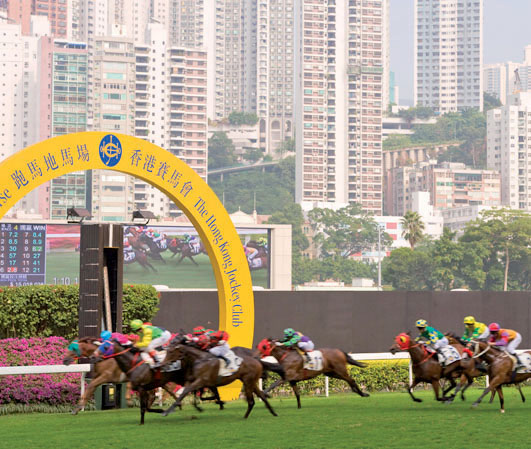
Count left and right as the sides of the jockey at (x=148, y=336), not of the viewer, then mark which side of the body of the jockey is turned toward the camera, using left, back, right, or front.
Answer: left

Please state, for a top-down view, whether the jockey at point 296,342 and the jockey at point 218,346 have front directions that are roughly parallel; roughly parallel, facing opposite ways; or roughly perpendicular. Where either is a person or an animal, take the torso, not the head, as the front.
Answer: roughly parallel

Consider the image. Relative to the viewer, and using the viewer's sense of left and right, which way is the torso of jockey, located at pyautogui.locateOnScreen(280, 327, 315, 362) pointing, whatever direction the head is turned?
facing to the left of the viewer

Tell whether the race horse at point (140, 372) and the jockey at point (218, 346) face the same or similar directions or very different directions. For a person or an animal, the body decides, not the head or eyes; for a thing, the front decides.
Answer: same or similar directions

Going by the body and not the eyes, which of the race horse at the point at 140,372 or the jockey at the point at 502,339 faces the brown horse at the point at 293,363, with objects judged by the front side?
the jockey

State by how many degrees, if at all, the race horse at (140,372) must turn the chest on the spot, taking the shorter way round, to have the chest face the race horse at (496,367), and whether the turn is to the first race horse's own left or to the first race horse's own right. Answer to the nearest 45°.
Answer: approximately 180°

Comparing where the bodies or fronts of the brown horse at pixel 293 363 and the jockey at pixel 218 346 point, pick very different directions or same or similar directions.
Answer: same or similar directions

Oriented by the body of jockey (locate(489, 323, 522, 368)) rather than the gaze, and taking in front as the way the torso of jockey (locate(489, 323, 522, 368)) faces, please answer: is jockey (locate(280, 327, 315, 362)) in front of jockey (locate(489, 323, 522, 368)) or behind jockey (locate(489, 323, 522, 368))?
in front

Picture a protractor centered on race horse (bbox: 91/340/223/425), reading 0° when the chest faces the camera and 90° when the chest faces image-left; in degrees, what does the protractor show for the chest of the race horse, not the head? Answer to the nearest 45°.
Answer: approximately 90°

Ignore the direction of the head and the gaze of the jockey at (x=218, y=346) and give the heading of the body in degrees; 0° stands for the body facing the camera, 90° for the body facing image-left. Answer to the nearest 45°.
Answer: approximately 90°

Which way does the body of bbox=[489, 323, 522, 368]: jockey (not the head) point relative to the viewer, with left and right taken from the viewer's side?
facing to the left of the viewer

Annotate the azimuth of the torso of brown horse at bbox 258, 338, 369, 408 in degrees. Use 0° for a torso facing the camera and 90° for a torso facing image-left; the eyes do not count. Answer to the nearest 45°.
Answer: approximately 90°

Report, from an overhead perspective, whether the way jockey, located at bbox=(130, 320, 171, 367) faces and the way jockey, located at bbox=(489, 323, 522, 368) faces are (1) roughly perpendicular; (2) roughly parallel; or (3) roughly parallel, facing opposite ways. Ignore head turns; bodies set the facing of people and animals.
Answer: roughly parallel

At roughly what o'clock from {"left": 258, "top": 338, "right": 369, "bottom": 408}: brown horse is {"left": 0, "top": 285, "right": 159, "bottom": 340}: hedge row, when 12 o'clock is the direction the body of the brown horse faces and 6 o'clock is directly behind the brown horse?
The hedge row is roughly at 1 o'clock from the brown horse.

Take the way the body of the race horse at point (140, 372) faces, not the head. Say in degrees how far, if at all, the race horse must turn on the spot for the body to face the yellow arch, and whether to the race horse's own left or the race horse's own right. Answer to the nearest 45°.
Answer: approximately 90° to the race horse's own right

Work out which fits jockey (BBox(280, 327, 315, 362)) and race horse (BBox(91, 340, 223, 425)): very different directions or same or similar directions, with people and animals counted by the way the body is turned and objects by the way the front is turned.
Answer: same or similar directions

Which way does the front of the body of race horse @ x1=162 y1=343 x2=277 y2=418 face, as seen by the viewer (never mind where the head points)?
to the viewer's left
